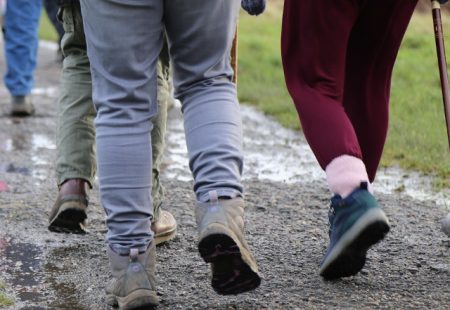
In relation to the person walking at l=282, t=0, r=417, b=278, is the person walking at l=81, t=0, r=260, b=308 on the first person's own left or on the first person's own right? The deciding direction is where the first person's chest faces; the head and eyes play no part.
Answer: on the first person's own left

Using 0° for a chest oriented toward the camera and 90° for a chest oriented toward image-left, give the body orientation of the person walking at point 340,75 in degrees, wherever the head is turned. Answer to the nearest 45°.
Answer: approximately 135°

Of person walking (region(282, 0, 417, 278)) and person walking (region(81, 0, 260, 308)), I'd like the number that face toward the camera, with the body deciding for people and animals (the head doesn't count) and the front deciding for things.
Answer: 0

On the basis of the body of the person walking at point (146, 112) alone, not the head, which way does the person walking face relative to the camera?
away from the camera

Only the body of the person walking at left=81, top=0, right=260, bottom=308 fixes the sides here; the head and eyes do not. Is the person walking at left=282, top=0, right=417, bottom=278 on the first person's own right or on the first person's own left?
on the first person's own right
